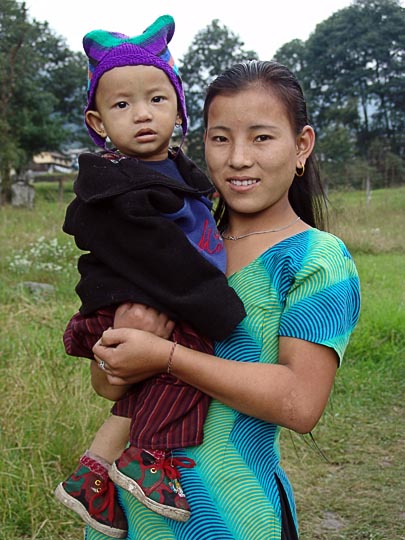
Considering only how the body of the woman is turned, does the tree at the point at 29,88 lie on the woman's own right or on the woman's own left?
on the woman's own right

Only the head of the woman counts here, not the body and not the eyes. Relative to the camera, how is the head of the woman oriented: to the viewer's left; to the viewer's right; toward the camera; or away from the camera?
toward the camera

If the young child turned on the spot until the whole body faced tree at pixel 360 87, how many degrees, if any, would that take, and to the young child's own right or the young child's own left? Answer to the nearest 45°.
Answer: approximately 135° to the young child's own left

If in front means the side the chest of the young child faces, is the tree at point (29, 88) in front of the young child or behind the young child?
behind

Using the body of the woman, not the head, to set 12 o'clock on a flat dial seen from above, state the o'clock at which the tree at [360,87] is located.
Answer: The tree is roughly at 5 o'clock from the woman.

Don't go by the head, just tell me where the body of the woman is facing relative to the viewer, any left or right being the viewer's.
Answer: facing the viewer and to the left of the viewer

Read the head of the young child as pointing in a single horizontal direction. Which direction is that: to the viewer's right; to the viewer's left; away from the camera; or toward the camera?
toward the camera

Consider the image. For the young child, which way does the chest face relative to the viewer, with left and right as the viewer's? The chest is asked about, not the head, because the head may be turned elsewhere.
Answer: facing the viewer and to the right of the viewer
